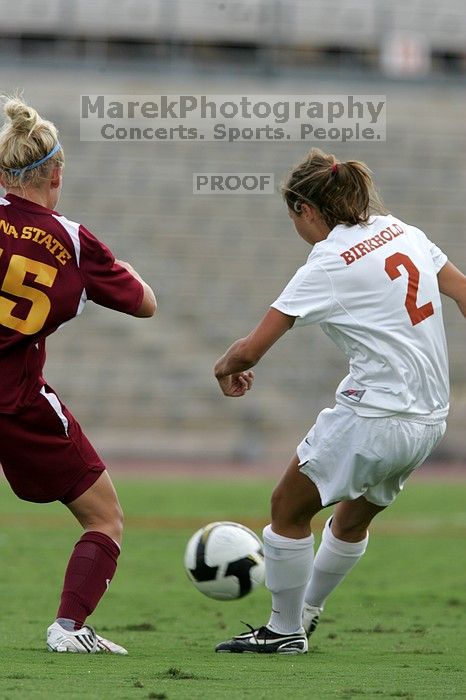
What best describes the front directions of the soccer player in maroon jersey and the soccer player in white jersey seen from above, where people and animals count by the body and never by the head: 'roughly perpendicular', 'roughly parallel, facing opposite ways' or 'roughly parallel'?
roughly perpendicular

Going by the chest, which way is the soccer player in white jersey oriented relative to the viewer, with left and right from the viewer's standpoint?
facing away from the viewer and to the left of the viewer

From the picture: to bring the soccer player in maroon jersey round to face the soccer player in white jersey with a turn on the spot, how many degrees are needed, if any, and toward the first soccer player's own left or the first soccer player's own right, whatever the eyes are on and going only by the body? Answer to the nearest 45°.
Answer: approximately 45° to the first soccer player's own right

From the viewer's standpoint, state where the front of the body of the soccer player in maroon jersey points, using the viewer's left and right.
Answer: facing away from the viewer and to the right of the viewer

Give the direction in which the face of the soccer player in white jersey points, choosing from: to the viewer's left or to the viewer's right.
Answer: to the viewer's left
